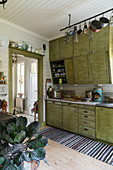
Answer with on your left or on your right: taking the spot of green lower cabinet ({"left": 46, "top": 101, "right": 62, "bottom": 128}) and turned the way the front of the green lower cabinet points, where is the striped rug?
on your left

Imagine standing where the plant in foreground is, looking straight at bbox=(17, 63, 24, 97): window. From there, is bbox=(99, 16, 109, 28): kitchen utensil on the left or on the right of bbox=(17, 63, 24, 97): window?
right

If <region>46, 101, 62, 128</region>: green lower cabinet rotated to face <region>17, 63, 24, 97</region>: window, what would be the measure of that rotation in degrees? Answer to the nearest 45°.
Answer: approximately 90° to its right

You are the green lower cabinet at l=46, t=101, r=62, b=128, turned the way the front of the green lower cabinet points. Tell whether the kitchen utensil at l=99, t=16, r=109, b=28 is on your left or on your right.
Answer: on your left

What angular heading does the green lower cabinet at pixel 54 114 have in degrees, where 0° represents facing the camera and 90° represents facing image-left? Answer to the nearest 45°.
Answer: approximately 45°
